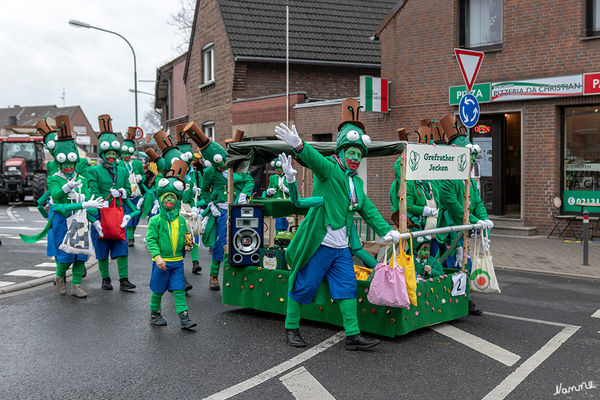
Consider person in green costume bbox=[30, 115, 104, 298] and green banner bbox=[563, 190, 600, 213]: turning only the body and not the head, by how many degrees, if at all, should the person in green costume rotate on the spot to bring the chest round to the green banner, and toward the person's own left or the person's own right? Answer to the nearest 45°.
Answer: approximately 45° to the person's own left

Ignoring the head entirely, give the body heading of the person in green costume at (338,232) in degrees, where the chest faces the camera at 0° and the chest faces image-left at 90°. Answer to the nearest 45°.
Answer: approximately 315°

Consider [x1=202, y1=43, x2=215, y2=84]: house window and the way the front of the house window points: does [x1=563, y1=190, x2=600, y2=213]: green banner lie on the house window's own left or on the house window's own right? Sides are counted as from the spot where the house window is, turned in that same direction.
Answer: on the house window's own left

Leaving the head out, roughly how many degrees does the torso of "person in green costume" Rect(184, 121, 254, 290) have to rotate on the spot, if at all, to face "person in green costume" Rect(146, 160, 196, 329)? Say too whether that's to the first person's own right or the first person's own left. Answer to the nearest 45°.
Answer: approximately 45° to the first person's own right

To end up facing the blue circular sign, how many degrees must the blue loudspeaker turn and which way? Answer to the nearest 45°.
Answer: approximately 135° to its left

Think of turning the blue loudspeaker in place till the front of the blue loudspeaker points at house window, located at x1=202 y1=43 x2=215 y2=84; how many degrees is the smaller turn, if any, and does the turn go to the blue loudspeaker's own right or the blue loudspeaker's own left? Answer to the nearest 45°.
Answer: approximately 180°
